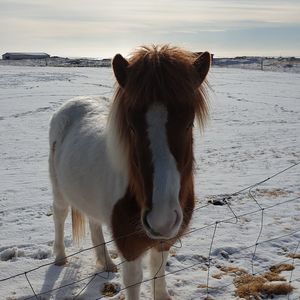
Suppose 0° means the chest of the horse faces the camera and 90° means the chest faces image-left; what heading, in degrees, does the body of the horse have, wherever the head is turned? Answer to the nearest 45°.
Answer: approximately 315°
